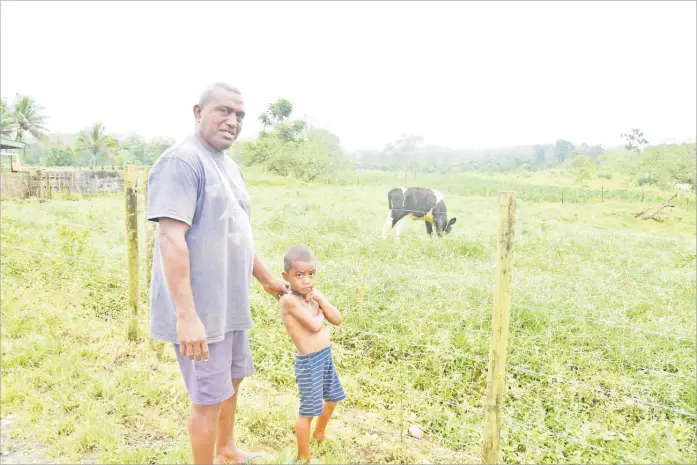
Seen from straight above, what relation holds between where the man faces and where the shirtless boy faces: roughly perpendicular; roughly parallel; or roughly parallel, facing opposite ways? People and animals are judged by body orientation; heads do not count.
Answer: roughly parallel

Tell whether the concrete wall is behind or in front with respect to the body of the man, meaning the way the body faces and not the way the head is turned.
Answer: behind

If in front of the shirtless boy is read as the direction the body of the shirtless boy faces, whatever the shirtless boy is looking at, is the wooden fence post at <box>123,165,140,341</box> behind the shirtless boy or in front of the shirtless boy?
behind

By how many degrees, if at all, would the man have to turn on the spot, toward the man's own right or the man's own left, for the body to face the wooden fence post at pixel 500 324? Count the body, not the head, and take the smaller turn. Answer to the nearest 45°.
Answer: approximately 45° to the man's own left

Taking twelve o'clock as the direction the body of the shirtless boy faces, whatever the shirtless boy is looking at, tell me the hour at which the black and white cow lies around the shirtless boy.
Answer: The black and white cow is roughly at 8 o'clock from the shirtless boy.

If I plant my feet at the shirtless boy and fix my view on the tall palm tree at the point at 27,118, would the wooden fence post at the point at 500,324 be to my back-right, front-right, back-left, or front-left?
back-right

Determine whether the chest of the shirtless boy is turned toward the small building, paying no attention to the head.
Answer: no

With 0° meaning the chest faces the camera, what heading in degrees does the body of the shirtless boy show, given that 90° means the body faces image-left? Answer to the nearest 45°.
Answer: approximately 315°

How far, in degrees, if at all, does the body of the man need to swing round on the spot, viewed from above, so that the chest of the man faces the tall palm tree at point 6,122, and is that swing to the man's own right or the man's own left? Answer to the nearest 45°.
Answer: approximately 135° to the man's own left

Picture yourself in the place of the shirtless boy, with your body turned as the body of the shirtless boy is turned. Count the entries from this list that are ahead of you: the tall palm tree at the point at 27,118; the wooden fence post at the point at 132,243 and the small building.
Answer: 0

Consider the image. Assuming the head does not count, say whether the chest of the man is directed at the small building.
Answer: no

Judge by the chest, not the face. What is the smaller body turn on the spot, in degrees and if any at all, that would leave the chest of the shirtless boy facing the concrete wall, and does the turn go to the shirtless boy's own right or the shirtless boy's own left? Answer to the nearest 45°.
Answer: approximately 180°

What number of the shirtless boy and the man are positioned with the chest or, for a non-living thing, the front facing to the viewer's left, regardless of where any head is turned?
0

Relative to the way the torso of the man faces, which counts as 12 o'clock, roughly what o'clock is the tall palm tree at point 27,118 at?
The tall palm tree is roughly at 7 o'clock from the man.

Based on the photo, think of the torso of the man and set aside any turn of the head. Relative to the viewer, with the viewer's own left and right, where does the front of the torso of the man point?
facing the viewer and to the right of the viewer
